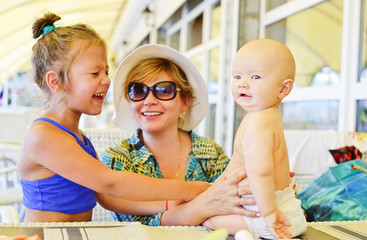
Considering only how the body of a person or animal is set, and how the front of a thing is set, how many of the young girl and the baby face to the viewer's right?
1

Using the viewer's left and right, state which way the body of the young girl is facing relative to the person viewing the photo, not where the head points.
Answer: facing to the right of the viewer

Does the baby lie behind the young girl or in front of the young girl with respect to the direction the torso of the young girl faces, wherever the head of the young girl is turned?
in front
